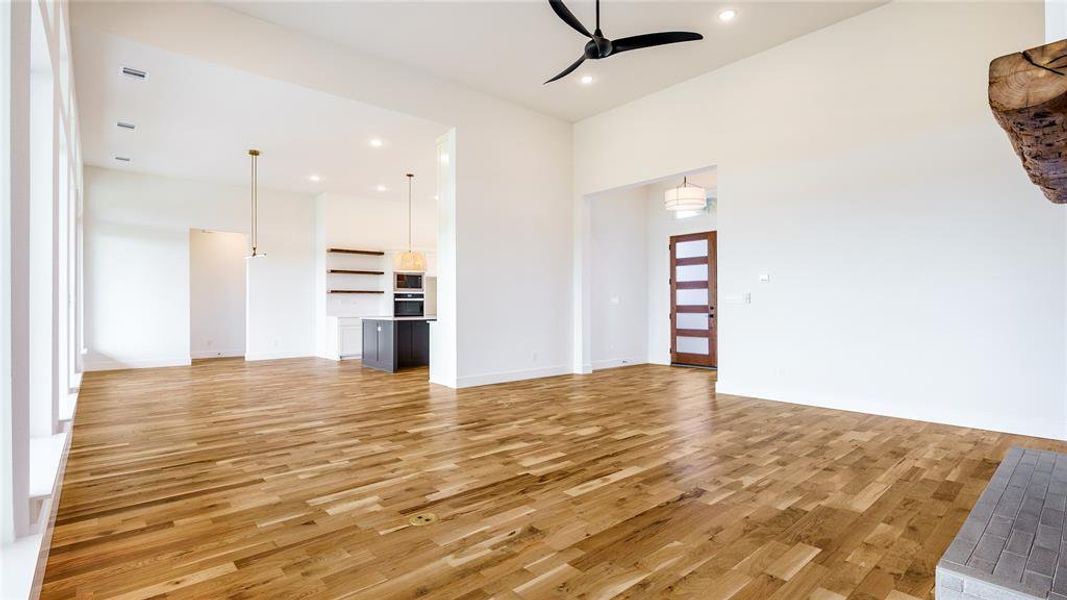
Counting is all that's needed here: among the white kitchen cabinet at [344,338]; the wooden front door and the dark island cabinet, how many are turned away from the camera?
0

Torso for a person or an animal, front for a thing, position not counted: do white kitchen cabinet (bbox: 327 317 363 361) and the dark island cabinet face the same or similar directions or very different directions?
same or similar directions

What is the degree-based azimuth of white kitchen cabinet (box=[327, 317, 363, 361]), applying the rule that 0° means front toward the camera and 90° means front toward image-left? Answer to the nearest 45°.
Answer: approximately 315°

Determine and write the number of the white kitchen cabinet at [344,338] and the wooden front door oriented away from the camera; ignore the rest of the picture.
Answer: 0

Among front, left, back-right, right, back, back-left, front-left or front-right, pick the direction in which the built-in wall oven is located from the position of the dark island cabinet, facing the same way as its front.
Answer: back-left

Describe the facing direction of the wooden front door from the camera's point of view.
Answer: facing the viewer and to the left of the viewer

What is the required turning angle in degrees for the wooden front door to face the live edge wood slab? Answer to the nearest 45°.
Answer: approximately 45° to its left

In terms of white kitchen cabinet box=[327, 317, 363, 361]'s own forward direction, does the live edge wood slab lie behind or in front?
in front

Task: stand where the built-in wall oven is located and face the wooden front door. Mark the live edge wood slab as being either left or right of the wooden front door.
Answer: right

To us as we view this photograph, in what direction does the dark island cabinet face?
facing the viewer and to the right of the viewer

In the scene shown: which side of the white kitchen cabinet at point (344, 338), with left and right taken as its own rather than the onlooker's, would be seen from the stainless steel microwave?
left

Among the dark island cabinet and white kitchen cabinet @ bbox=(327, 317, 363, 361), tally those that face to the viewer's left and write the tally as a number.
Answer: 0

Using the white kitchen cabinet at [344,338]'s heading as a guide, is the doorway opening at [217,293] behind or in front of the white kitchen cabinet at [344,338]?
behind

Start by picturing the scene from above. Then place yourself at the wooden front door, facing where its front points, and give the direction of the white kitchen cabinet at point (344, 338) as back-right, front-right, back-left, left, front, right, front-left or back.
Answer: front-right
